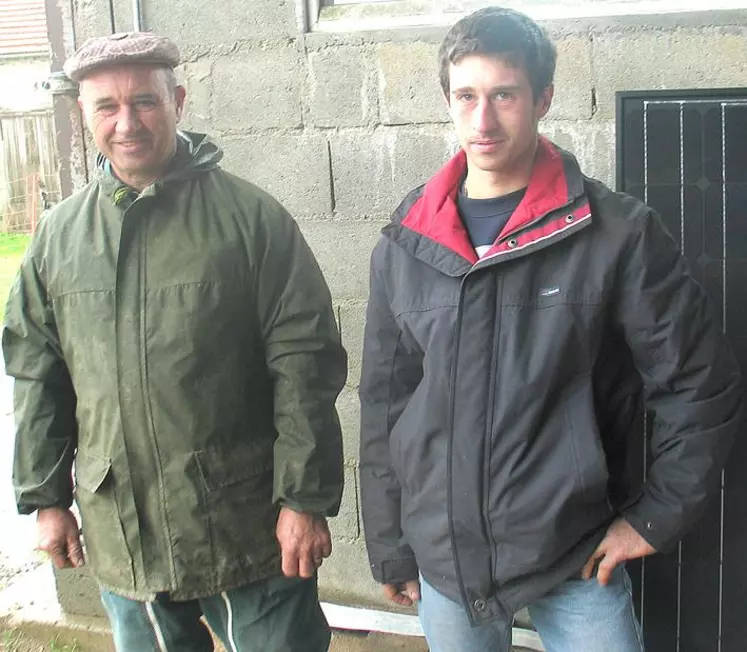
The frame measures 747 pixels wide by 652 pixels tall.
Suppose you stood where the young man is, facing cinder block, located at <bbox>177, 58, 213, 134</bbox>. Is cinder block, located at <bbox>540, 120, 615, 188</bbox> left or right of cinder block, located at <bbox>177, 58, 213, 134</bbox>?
right

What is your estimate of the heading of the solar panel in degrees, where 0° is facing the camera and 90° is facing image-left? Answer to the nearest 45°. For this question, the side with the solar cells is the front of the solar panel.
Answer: approximately 0°

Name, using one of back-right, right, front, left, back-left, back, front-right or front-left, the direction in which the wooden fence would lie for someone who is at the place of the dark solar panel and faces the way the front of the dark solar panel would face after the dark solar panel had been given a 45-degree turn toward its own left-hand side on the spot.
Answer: back

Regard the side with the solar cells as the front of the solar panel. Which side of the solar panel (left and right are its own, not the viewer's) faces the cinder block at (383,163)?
right

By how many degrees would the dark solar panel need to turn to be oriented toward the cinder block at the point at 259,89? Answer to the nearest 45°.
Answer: approximately 90° to its right
